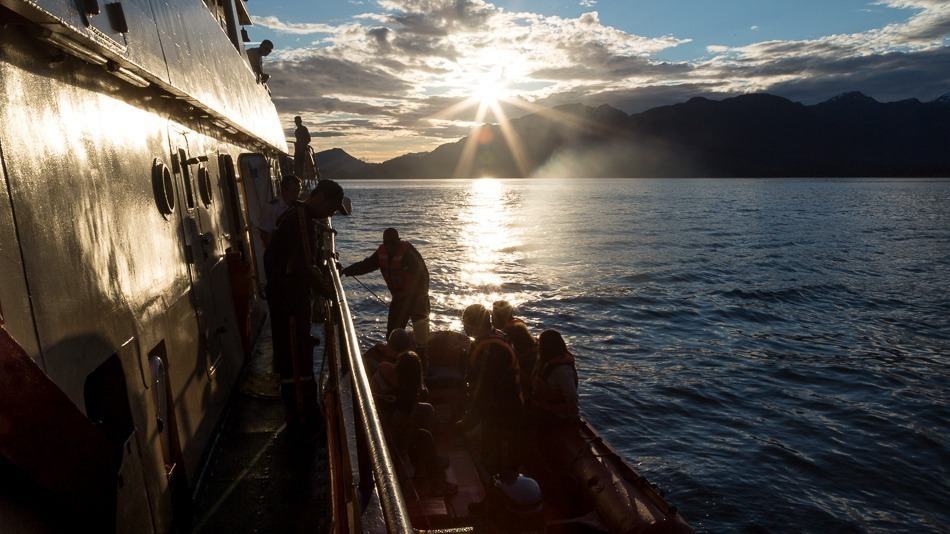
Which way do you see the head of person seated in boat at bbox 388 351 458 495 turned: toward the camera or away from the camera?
away from the camera

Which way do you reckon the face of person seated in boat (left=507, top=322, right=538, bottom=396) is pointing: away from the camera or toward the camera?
away from the camera

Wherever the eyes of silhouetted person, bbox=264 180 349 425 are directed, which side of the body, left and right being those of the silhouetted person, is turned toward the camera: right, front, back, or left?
right

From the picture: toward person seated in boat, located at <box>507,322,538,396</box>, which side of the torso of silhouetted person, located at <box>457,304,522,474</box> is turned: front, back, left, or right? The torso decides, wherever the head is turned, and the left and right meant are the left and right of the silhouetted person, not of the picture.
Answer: right

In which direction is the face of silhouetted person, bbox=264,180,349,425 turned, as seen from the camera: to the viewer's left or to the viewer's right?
to the viewer's right

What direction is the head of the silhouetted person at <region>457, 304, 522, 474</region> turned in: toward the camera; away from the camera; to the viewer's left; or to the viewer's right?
away from the camera
